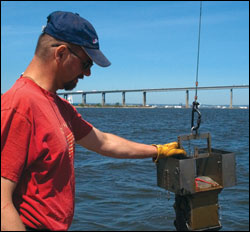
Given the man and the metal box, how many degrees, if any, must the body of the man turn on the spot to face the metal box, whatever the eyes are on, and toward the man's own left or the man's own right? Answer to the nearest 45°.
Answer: approximately 45° to the man's own left

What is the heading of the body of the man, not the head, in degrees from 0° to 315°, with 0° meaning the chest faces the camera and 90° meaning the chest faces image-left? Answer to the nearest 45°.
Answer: approximately 270°
